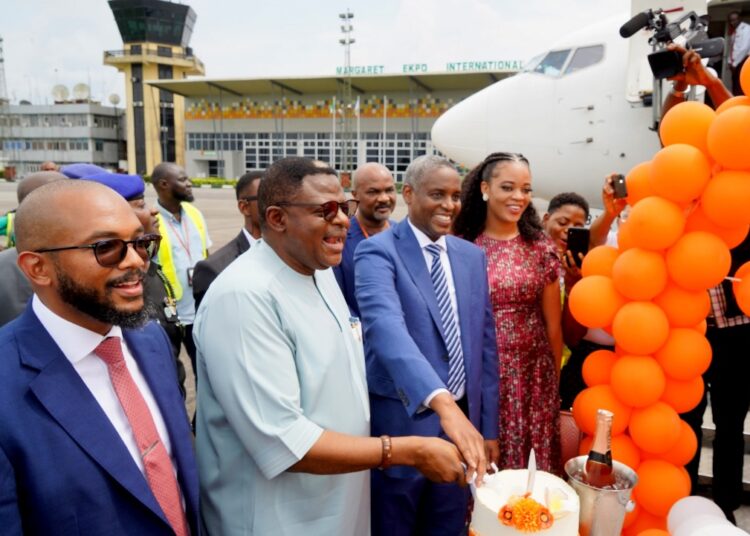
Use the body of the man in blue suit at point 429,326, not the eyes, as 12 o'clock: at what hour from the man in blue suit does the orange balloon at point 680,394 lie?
The orange balloon is roughly at 10 o'clock from the man in blue suit.

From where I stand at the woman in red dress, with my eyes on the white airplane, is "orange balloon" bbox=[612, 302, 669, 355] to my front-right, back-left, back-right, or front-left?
back-right

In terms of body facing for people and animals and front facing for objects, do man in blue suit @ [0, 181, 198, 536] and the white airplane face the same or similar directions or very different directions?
very different directions

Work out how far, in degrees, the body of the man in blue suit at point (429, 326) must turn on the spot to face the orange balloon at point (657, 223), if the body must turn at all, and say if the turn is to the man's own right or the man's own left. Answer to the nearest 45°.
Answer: approximately 45° to the man's own left

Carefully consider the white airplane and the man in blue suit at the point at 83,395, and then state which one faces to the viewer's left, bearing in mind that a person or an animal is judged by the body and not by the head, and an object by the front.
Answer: the white airplane

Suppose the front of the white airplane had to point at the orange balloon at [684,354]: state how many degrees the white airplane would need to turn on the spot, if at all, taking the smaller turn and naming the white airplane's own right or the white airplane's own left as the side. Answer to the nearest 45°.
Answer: approximately 90° to the white airplane's own left

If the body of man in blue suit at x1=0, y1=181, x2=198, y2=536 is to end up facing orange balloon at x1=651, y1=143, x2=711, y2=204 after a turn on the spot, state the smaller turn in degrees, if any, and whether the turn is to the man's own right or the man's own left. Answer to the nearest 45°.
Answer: approximately 45° to the man's own left

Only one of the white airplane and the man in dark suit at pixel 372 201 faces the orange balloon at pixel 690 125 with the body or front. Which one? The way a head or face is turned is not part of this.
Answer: the man in dark suit

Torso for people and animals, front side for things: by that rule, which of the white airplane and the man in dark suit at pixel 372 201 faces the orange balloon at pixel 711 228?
the man in dark suit

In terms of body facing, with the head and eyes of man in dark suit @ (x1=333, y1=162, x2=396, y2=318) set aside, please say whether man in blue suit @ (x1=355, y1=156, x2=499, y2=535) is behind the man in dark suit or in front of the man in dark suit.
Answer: in front

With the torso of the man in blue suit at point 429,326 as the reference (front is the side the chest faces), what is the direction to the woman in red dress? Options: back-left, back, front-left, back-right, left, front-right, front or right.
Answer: left

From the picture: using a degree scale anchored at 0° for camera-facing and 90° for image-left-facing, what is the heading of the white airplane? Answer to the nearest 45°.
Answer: approximately 90°

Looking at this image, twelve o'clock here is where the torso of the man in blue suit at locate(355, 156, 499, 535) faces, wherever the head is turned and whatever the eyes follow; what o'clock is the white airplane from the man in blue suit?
The white airplane is roughly at 8 o'clock from the man in blue suit.

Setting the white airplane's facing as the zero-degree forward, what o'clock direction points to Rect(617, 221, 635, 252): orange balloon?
The orange balloon is roughly at 9 o'clock from the white airplane.
